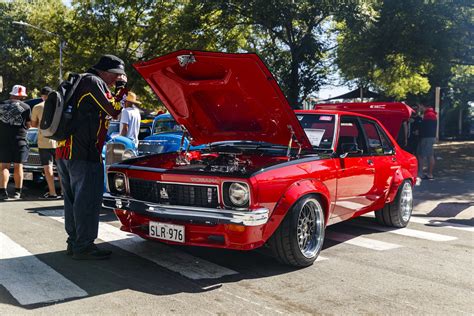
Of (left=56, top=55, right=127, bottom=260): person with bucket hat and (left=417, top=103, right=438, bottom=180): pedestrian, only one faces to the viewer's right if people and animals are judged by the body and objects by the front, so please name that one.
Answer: the person with bucket hat

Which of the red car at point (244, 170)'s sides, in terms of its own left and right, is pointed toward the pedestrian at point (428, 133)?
back

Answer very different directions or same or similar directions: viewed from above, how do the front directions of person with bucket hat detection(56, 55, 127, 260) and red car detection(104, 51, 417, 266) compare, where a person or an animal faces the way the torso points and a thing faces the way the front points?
very different directions

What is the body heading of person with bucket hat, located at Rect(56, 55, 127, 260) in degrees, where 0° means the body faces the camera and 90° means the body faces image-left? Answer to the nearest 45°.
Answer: approximately 270°

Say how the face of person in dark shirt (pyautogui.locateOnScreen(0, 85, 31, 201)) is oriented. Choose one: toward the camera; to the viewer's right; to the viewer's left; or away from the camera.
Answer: away from the camera

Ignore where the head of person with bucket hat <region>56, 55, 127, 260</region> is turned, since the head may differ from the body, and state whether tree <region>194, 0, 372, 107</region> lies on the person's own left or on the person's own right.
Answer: on the person's own left

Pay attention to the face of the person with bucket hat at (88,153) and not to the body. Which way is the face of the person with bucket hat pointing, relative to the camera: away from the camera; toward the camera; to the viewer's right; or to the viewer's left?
to the viewer's right

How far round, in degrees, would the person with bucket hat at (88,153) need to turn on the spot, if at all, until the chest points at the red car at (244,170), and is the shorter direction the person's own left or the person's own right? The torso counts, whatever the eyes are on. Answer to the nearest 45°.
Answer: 0° — they already face it

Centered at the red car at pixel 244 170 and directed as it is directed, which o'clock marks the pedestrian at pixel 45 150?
The pedestrian is roughly at 3 o'clock from the red car.

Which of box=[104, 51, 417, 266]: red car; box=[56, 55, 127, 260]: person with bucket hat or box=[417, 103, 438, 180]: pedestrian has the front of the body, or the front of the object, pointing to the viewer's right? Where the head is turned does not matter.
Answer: the person with bucket hat

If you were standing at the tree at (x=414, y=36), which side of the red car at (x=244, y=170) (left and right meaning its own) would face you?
back

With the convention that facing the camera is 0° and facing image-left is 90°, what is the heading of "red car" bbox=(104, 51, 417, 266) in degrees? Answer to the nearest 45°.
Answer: approximately 45°

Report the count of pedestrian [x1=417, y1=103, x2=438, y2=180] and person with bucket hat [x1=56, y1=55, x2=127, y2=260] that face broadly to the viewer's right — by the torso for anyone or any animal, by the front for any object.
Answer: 1
